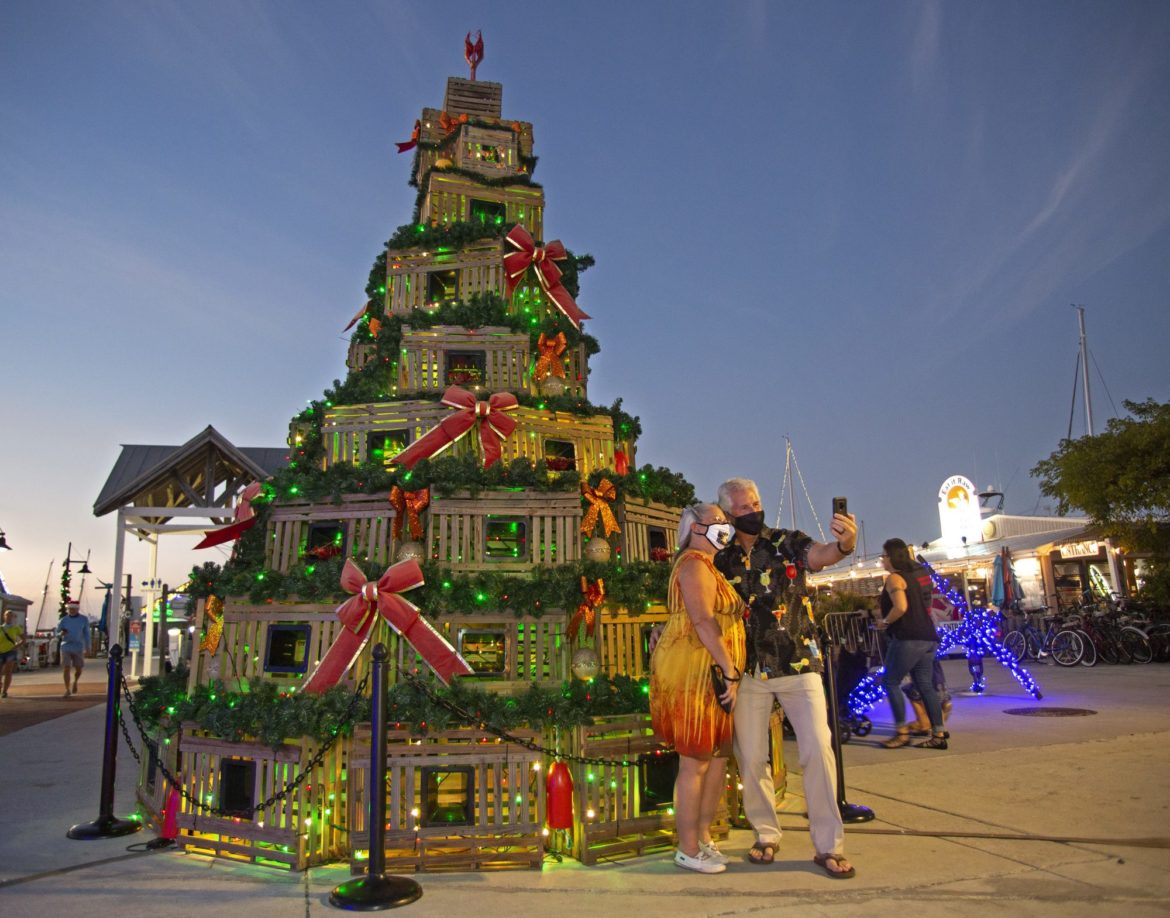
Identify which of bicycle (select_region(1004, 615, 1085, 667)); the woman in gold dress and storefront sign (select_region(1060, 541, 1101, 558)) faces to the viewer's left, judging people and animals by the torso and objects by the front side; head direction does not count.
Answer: the bicycle

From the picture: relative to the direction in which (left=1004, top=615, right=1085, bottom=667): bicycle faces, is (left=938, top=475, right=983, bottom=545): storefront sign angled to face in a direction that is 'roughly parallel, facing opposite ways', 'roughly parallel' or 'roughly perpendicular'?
roughly perpendicular

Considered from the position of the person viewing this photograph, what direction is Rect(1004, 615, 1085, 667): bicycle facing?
facing to the left of the viewer

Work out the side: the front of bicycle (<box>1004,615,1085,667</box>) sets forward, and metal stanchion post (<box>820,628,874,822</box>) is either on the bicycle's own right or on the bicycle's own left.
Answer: on the bicycle's own left

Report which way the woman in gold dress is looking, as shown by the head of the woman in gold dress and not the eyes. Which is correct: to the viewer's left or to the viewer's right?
to the viewer's right

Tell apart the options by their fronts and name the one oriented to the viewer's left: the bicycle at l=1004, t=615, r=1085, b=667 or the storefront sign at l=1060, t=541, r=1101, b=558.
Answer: the bicycle
